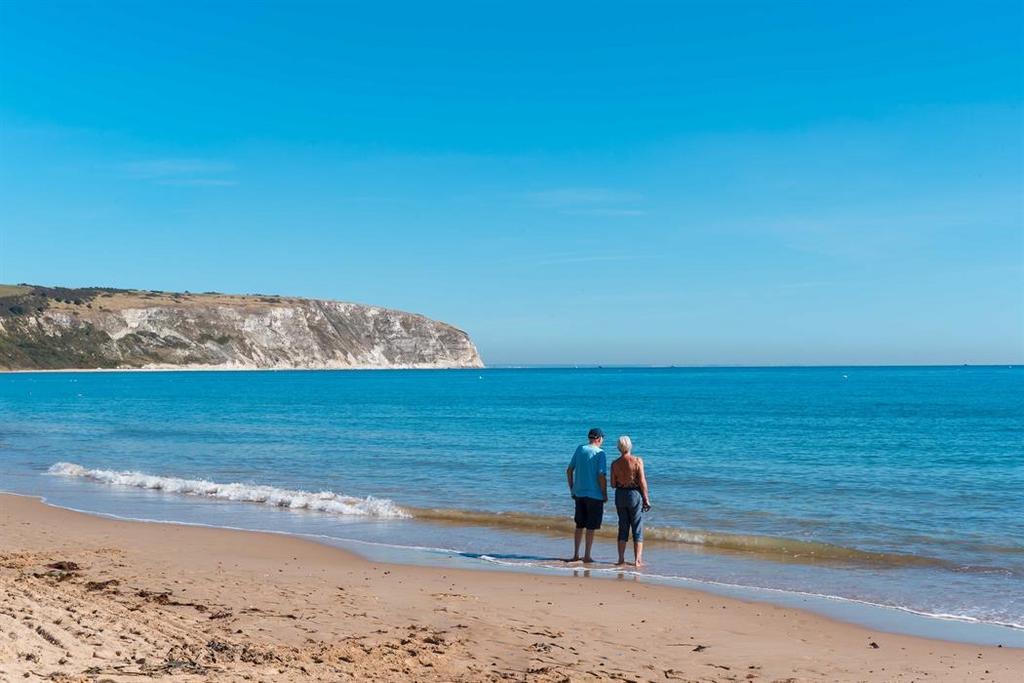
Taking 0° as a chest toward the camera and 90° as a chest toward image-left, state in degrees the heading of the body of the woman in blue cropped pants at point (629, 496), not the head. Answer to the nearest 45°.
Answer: approximately 180°
